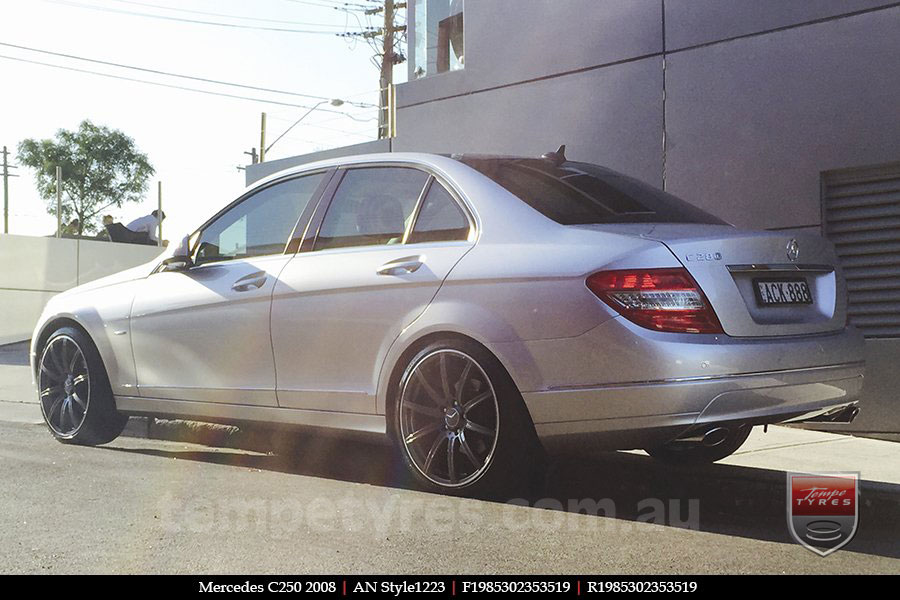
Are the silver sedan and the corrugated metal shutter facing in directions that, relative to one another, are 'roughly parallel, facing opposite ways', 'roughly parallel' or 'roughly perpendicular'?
roughly perpendicular

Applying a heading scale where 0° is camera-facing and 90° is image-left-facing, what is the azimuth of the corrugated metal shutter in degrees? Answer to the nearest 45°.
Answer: approximately 45°

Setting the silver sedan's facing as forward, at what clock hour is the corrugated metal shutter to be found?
The corrugated metal shutter is roughly at 3 o'clock from the silver sedan.

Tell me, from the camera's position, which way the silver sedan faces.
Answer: facing away from the viewer and to the left of the viewer
